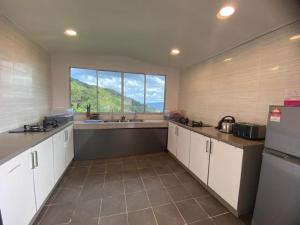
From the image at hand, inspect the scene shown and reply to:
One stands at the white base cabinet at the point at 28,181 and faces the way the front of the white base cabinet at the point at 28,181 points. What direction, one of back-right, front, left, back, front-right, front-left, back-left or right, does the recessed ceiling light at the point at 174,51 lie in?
front-left

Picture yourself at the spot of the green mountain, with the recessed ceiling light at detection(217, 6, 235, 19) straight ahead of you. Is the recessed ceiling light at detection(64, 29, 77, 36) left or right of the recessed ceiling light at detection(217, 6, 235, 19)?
right

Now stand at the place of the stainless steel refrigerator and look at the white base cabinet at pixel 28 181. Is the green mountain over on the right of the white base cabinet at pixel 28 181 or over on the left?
right

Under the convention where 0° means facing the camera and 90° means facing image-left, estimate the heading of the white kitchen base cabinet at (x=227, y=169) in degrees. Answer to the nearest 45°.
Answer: approximately 45°

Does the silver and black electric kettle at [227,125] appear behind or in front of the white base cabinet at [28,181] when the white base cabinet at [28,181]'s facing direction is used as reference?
in front

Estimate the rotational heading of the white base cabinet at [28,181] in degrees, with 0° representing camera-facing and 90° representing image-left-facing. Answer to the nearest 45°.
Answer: approximately 315°

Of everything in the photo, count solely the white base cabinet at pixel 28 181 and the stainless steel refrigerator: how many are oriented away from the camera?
0

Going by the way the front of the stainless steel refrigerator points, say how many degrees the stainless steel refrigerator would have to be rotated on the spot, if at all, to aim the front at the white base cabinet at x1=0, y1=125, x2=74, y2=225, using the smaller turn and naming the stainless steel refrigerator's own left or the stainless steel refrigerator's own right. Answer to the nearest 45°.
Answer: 0° — it already faces it

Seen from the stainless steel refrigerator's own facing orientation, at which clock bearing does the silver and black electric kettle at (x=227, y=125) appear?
The silver and black electric kettle is roughly at 3 o'clock from the stainless steel refrigerator.

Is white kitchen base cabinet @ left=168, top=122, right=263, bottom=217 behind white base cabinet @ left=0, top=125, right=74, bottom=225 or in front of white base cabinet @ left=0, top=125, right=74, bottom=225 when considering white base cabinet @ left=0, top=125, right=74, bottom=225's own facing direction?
in front
